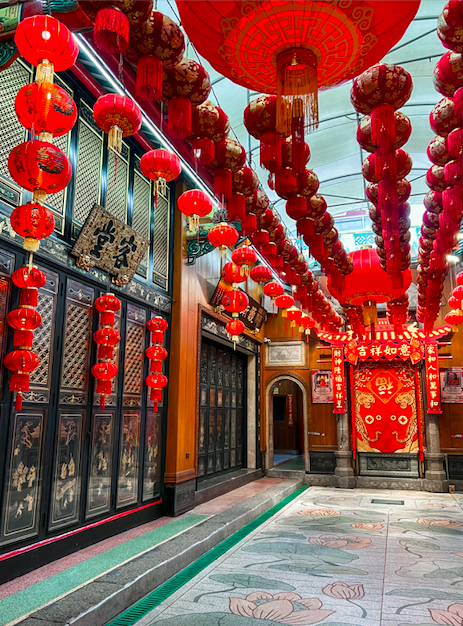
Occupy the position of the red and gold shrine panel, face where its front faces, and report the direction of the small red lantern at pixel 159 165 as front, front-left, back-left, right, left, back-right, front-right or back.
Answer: front

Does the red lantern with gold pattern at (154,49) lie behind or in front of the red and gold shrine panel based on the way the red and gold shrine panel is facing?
in front

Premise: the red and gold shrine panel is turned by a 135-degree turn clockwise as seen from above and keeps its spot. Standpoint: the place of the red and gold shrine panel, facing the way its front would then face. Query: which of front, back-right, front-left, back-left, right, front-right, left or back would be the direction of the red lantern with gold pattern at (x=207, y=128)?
back-left

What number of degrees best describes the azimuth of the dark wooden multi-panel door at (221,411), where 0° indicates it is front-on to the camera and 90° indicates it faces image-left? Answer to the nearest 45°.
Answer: approximately 315°

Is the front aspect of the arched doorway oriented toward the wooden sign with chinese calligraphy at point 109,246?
yes

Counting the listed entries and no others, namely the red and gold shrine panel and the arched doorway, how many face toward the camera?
2

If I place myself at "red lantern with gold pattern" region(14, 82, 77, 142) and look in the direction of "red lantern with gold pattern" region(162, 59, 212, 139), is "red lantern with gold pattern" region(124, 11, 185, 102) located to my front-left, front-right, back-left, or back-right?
front-right

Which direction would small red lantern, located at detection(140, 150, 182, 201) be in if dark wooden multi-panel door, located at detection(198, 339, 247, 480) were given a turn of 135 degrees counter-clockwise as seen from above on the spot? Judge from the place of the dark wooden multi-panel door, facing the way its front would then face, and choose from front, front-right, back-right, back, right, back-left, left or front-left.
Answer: back

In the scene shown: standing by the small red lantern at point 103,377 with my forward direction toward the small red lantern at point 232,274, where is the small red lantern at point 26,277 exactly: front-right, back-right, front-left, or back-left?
back-right

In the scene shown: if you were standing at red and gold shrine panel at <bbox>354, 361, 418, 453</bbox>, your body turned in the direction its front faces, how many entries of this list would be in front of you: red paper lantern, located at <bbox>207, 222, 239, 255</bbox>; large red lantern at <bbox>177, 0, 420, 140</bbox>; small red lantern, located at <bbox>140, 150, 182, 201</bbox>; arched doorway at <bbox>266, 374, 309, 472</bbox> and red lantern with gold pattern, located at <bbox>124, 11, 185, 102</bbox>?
4

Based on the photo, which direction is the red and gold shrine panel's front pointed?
toward the camera

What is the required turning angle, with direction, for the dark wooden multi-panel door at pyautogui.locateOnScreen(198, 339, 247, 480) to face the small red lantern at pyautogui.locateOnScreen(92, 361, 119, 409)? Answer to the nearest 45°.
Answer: approximately 45° to its right

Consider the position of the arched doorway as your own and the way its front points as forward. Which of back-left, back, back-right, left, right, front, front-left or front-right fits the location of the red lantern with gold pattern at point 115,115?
front

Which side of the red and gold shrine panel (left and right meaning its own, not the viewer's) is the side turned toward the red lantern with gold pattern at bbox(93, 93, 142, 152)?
front

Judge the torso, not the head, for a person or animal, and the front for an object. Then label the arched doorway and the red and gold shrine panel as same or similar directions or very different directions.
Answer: same or similar directions

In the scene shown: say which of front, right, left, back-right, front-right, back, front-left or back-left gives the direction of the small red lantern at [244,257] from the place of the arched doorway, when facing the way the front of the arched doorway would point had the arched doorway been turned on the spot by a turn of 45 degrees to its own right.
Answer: front-left

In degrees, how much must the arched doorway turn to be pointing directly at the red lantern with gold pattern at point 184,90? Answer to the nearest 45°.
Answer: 0° — it already faces it
